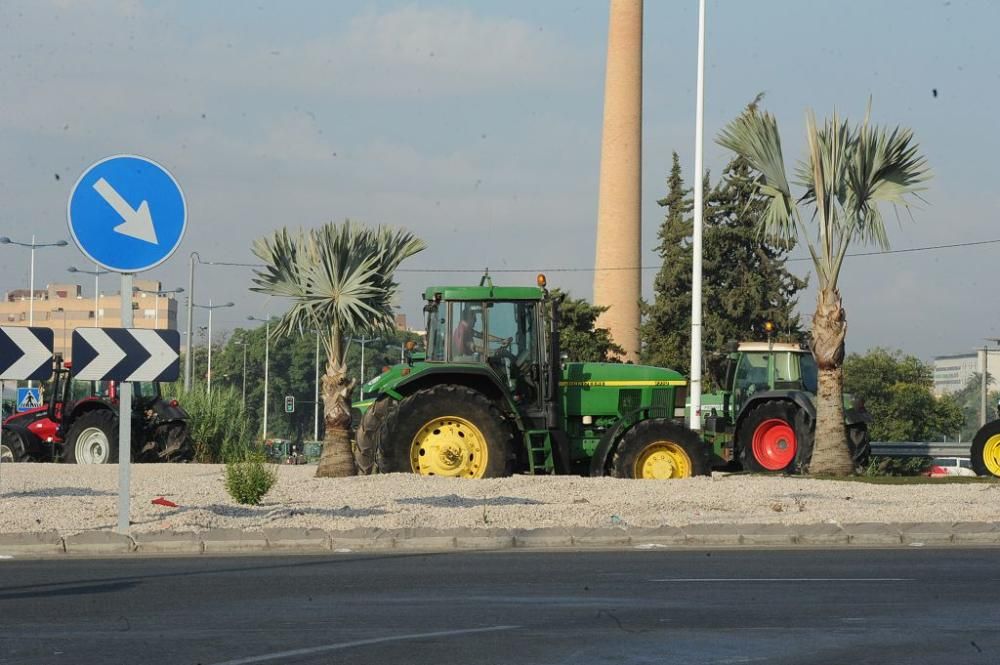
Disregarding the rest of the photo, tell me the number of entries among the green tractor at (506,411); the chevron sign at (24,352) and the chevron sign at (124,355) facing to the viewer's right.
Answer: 1

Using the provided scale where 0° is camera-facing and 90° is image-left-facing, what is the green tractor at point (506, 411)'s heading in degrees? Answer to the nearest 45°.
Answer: approximately 270°

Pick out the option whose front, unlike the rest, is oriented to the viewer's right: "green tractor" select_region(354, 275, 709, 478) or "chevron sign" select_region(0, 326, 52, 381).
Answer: the green tractor

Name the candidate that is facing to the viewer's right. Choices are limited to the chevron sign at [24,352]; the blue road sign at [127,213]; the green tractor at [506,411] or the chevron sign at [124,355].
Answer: the green tractor

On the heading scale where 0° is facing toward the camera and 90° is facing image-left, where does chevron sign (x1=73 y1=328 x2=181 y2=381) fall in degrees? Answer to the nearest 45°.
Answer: approximately 0°

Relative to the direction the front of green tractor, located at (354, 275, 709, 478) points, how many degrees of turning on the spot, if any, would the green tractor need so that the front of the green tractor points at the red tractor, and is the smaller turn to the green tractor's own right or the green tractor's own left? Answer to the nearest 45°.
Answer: approximately 135° to the green tractor's own left

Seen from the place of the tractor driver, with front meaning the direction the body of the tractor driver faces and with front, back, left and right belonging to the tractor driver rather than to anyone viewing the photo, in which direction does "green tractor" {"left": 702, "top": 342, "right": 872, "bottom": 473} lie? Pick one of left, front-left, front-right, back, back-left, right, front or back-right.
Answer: front-left

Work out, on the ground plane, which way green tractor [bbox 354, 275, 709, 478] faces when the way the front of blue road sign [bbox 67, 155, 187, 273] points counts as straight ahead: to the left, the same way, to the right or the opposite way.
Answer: to the left

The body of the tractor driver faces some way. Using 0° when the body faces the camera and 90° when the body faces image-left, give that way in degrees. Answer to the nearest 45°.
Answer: approximately 270°

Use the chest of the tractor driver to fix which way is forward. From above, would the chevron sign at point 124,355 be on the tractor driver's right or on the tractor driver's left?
on the tractor driver's right

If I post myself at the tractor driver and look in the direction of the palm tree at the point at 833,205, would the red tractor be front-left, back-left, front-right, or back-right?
back-left
